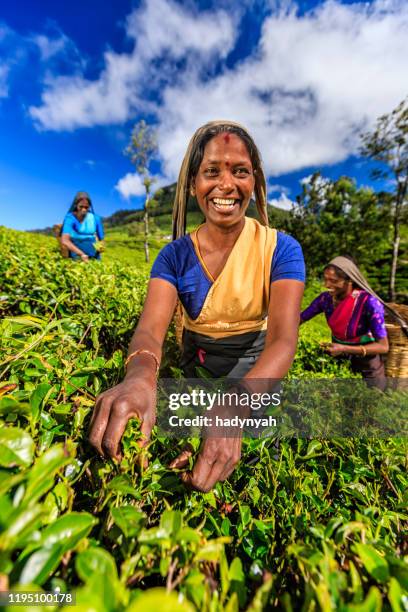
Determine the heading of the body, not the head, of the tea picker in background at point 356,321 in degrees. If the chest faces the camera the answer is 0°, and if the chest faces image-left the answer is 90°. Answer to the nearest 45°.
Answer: approximately 45°

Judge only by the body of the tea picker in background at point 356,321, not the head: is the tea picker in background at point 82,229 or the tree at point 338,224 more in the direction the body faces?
the tea picker in background

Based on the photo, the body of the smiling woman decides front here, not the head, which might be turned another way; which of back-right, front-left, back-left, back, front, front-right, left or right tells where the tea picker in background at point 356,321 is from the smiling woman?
back-left

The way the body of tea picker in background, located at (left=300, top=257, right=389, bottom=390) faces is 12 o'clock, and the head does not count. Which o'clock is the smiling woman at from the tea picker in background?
The smiling woman is roughly at 11 o'clock from the tea picker in background.

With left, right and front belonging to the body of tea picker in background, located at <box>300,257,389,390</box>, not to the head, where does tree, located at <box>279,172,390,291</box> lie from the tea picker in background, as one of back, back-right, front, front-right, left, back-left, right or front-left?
back-right

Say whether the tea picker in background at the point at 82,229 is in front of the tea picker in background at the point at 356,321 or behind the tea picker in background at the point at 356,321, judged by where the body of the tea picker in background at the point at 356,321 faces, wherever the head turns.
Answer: in front
